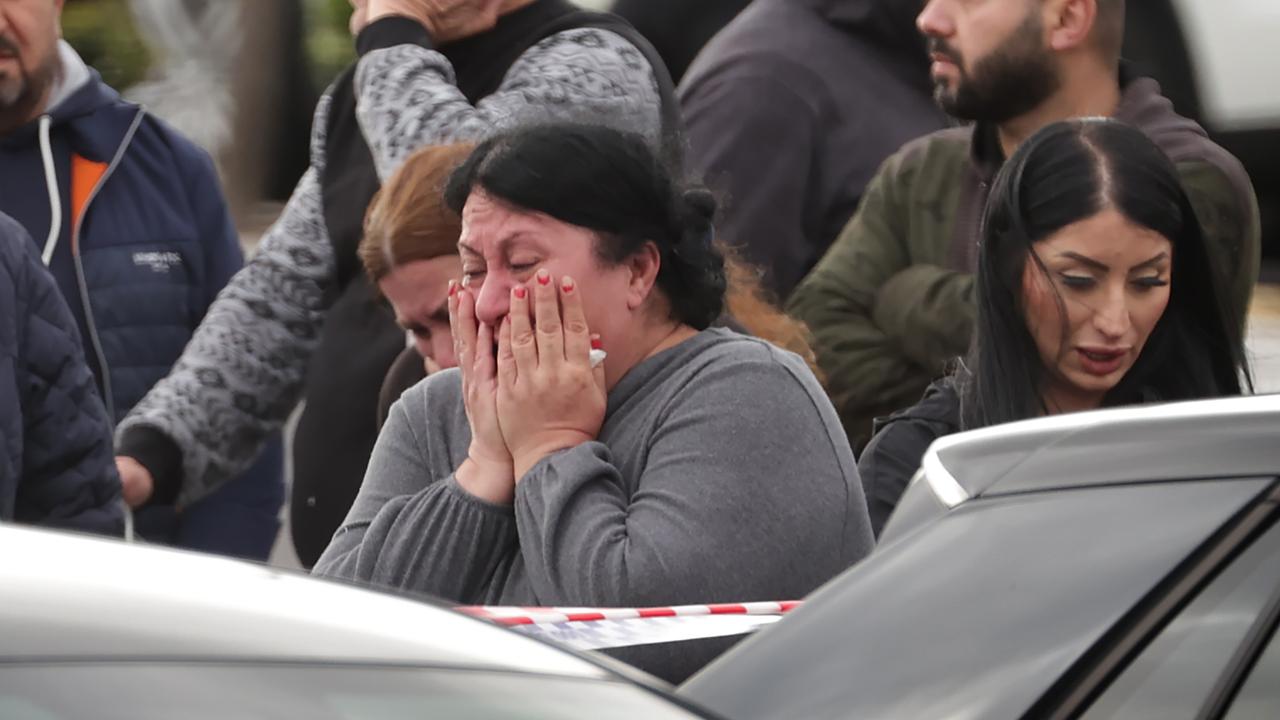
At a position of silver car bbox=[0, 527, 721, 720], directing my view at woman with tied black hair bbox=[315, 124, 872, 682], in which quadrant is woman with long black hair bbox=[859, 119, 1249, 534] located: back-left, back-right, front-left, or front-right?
front-right

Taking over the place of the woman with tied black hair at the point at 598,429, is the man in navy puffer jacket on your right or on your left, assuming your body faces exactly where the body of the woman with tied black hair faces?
on your right

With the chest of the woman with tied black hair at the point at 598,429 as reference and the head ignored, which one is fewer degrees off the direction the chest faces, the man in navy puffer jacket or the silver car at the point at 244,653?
the silver car

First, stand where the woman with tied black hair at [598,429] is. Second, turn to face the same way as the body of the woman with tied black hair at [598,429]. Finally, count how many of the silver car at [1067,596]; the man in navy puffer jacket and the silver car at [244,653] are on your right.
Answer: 1

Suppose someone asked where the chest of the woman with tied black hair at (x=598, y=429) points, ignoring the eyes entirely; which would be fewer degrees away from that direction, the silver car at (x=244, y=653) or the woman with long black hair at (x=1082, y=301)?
the silver car

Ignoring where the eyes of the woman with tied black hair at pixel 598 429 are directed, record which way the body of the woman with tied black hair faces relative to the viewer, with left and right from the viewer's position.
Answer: facing the viewer and to the left of the viewer
